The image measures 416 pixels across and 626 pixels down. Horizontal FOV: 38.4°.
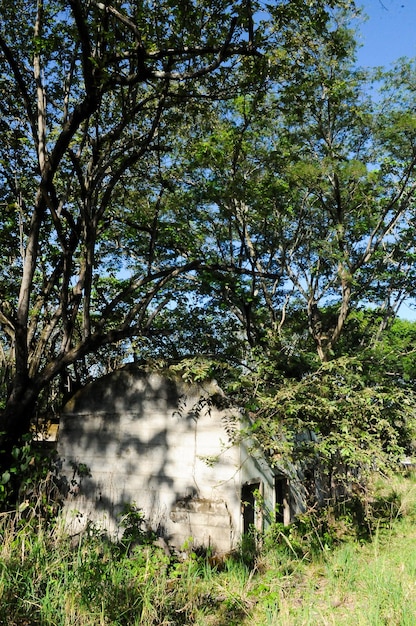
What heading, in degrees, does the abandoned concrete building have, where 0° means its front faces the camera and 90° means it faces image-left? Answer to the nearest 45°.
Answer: approximately 270°
